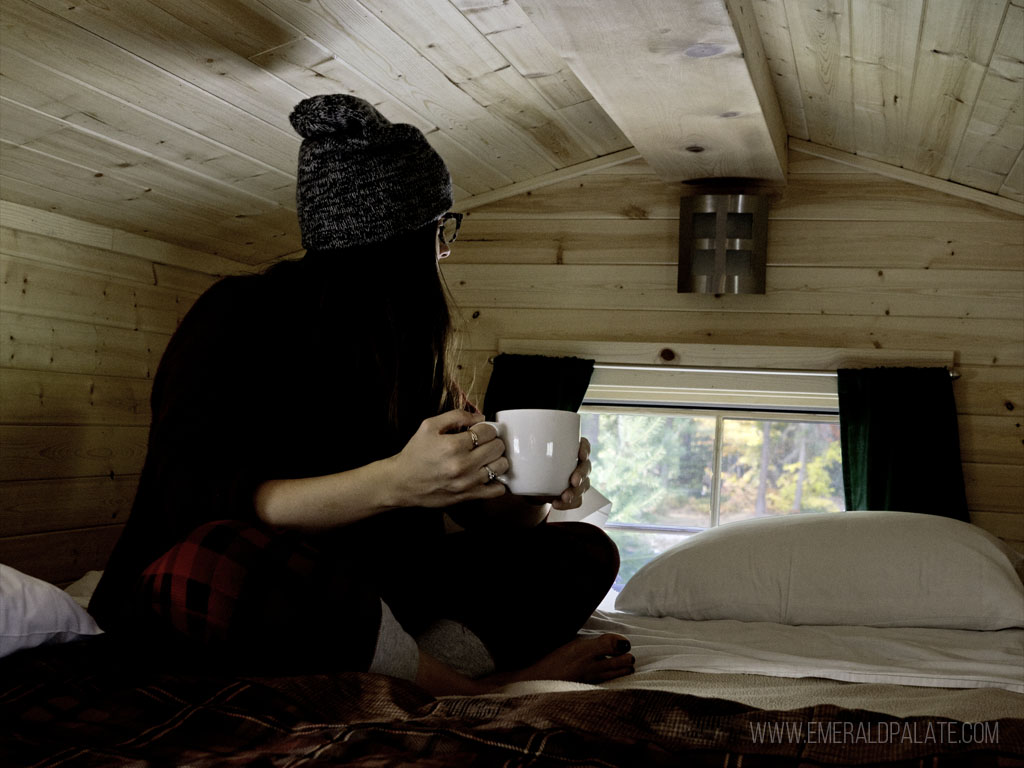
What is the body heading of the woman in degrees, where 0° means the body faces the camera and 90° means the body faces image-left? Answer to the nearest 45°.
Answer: approximately 270°

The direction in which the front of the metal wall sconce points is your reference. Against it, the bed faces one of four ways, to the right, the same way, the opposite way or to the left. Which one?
the same way

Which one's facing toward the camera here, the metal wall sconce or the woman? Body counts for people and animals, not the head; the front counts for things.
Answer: the metal wall sconce

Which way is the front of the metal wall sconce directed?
toward the camera

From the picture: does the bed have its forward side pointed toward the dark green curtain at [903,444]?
no

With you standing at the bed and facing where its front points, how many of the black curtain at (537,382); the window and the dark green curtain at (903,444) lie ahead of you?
0

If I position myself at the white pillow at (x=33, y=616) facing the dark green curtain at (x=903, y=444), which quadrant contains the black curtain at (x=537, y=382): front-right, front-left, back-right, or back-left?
front-left

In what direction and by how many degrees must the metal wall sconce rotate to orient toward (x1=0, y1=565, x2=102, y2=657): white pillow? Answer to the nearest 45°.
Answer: approximately 45° to its right

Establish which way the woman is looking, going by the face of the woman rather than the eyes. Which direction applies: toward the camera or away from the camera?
away from the camera

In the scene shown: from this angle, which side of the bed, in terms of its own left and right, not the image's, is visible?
front

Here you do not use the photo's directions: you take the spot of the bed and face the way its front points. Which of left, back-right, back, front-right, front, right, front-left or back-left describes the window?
back
